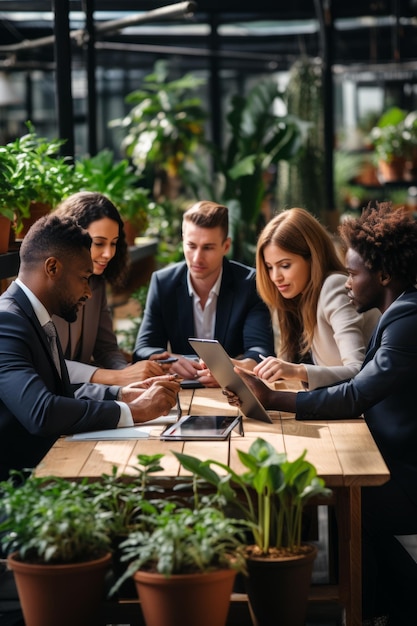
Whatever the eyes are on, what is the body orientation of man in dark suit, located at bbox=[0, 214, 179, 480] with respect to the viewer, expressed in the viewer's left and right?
facing to the right of the viewer

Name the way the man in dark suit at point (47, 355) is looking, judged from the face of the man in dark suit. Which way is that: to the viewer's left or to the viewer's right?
to the viewer's right

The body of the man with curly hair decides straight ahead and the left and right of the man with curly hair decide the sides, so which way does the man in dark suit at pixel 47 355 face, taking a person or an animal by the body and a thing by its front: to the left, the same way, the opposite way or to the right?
the opposite way

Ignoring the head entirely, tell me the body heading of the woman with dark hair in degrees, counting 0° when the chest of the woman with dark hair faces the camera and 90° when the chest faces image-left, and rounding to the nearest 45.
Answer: approximately 315°

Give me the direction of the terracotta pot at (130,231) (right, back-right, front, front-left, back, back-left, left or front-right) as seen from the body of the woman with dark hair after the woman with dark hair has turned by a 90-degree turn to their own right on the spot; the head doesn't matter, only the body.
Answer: back-right

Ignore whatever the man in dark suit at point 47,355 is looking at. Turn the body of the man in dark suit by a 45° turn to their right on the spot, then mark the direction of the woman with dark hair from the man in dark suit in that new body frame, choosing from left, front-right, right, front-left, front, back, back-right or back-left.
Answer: back-left

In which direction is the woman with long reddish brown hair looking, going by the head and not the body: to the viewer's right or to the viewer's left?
to the viewer's left

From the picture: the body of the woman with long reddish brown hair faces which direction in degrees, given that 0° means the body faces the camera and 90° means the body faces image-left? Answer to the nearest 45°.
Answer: approximately 45°

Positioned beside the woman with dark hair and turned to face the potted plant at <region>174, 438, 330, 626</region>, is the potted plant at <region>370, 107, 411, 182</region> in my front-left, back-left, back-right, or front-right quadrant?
back-left

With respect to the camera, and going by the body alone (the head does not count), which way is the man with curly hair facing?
to the viewer's left
